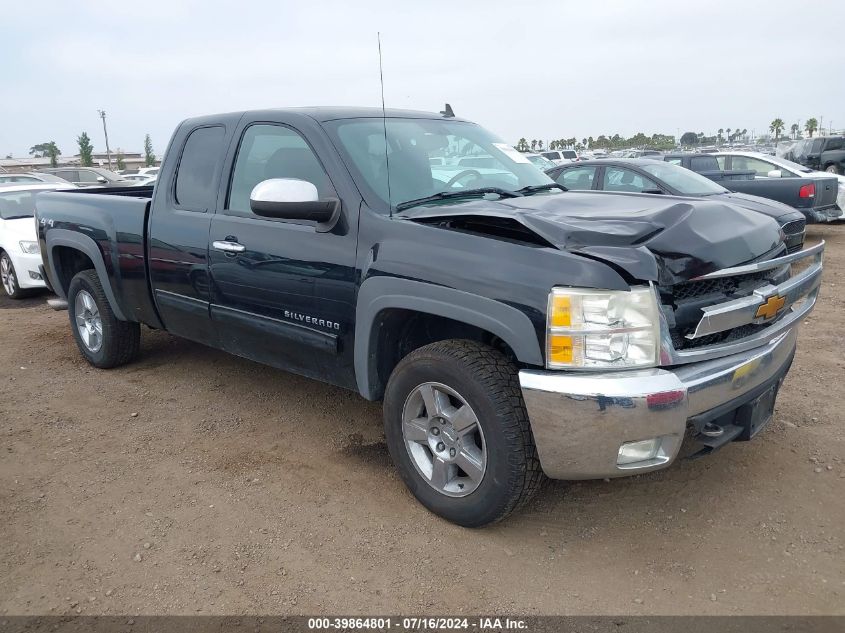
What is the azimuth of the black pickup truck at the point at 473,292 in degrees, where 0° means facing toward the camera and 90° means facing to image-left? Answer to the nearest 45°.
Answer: approximately 315°

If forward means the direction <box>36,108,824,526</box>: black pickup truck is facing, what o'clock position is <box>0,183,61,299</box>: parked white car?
The parked white car is roughly at 6 o'clock from the black pickup truck.

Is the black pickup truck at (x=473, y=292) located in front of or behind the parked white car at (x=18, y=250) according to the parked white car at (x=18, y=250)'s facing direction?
in front

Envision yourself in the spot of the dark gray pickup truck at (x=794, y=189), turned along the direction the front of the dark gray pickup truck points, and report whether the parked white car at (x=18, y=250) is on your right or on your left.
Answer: on your left

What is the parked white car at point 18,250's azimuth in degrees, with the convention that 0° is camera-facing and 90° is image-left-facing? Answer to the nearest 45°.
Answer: approximately 315°

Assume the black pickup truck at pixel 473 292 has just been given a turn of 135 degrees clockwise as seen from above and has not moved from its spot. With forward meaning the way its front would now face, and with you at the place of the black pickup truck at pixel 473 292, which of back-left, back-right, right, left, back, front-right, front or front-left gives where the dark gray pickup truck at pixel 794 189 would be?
back-right

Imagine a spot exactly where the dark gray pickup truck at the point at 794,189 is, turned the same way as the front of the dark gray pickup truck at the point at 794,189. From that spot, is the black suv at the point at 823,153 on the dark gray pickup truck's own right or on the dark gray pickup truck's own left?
on the dark gray pickup truck's own right

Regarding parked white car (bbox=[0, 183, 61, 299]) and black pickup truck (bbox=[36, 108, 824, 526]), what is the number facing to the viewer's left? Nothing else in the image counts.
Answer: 0
